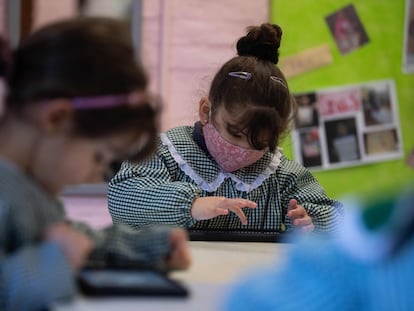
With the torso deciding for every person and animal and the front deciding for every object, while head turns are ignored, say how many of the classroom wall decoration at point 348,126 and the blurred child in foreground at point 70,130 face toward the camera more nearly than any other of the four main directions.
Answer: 1

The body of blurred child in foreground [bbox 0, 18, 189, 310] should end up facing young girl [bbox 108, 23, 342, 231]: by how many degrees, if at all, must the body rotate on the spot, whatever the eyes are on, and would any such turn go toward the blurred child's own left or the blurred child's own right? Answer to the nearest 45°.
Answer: approximately 45° to the blurred child's own left

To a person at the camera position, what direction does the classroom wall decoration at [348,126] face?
facing the viewer

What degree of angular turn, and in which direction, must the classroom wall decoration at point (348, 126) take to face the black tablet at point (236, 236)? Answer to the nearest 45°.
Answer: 0° — it already faces it

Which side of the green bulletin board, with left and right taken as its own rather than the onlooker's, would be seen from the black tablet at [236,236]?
front

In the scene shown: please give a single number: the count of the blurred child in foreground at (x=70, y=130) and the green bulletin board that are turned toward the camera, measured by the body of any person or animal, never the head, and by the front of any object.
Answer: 1

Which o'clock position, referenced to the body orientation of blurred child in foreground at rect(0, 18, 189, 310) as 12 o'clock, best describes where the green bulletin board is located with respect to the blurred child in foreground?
The green bulletin board is roughly at 10 o'clock from the blurred child in foreground.

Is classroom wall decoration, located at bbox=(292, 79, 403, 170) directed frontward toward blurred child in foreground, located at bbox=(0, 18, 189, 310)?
yes

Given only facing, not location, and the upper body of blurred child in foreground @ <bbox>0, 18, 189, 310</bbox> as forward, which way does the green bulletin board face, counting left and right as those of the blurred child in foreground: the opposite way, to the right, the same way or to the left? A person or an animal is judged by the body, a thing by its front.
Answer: to the right

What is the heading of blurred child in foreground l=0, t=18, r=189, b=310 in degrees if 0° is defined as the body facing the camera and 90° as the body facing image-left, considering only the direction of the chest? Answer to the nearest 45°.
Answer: approximately 270°

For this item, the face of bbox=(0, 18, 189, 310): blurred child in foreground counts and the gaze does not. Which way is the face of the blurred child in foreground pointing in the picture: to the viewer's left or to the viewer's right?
to the viewer's right
